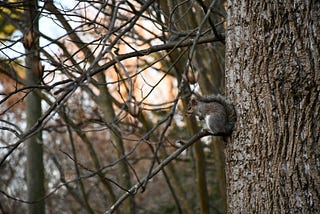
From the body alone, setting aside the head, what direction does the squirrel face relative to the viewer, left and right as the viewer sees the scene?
facing to the left of the viewer
